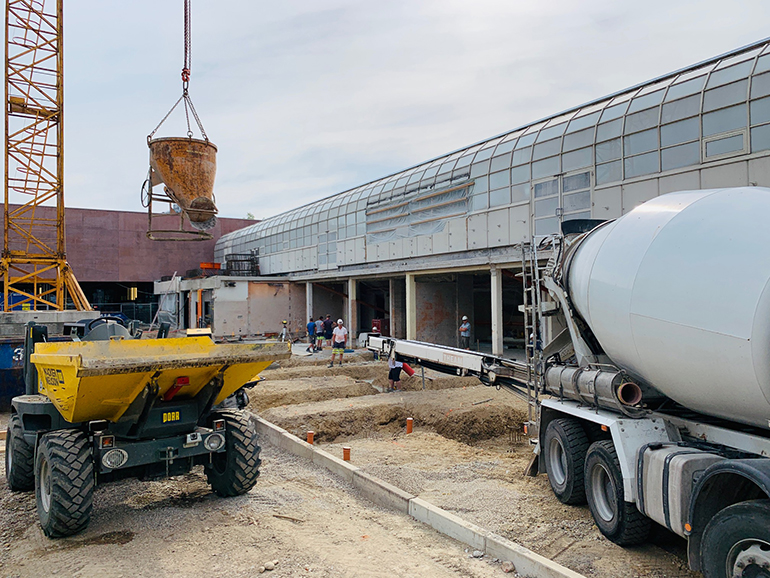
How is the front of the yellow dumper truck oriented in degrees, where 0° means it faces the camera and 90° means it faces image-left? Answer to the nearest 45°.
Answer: approximately 315°

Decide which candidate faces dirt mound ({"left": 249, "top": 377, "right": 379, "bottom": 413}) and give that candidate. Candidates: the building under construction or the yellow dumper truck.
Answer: the building under construction

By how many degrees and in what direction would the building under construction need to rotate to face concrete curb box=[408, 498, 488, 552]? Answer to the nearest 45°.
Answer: approximately 45° to its left

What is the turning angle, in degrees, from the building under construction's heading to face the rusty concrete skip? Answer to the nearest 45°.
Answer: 0° — it already faces it

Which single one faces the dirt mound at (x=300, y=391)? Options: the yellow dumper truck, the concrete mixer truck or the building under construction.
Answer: the building under construction

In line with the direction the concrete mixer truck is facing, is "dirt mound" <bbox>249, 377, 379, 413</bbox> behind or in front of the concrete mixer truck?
behind

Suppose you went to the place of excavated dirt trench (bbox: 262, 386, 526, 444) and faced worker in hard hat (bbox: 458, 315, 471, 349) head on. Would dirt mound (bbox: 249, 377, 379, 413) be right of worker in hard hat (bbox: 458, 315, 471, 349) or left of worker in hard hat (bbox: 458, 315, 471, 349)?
left

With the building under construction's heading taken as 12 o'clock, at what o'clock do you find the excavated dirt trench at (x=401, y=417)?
The excavated dirt trench is roughly at 11 o'clock from the building under construction.
